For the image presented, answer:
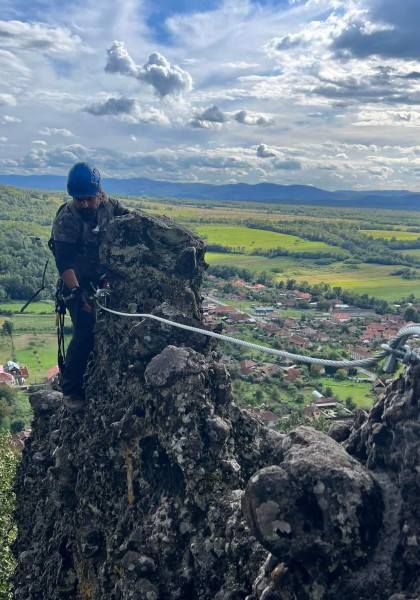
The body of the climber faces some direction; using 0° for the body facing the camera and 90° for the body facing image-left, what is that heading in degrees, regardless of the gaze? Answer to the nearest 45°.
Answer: approximately 315°

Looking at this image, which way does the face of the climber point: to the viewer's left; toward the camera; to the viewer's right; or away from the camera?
toward the camera

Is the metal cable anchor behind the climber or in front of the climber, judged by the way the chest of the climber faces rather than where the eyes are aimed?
in front
